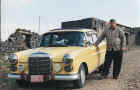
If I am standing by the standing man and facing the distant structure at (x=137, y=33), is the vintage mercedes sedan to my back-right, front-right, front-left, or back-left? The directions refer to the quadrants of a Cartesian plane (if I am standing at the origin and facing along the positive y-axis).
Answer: back-left

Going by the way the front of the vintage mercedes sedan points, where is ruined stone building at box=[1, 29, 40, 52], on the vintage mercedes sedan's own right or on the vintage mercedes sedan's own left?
on the vintage mercedes sedan's own right

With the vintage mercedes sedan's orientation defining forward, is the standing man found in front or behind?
behind

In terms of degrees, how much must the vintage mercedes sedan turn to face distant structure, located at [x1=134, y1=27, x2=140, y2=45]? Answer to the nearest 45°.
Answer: approximately 180°

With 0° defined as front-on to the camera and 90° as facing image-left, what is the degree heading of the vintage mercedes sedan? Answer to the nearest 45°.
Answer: approximately 45°
